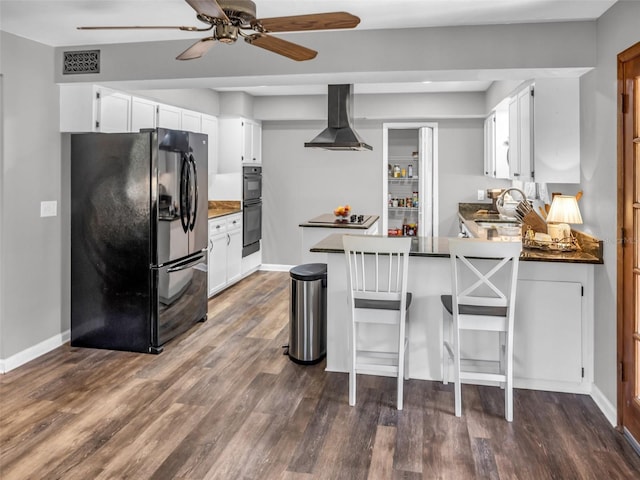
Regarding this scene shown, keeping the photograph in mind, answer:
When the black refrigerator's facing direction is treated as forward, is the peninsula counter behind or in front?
in front

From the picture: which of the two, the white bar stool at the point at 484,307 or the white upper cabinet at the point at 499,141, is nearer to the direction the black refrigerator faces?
the white bar stool

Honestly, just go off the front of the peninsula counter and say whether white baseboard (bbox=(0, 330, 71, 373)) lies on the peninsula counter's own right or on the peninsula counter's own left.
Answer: on the peninsula counter's own right

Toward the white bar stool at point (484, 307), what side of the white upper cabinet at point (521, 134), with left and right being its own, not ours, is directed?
left

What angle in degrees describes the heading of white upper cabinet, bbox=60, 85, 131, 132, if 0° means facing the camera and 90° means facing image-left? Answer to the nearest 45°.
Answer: approximately 315°

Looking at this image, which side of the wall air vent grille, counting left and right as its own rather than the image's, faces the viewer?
front

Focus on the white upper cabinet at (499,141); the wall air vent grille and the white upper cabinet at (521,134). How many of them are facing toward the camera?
1

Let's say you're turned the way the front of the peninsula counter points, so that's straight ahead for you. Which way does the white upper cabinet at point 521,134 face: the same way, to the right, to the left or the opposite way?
to the right

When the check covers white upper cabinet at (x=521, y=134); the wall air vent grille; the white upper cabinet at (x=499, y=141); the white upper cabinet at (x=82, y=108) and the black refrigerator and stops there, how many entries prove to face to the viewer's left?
2

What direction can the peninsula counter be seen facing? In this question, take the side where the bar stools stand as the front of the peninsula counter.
toward the camera

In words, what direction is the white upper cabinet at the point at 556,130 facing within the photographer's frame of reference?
facing to the left of the viewer

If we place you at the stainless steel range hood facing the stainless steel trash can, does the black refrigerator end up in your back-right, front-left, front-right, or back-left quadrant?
front-right
